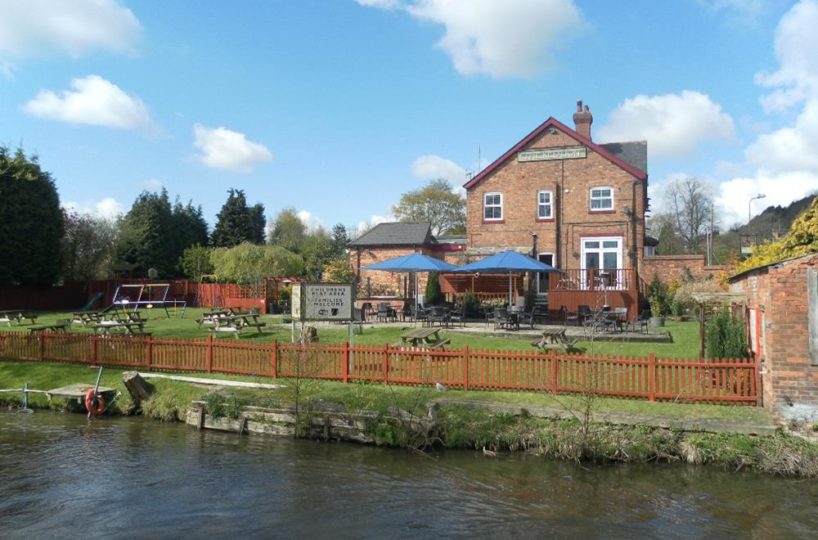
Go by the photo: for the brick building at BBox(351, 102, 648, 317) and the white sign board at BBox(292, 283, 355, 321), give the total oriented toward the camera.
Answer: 2

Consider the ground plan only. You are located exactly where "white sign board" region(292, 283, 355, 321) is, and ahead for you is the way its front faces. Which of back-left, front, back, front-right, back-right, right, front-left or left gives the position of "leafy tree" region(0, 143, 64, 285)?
back-right

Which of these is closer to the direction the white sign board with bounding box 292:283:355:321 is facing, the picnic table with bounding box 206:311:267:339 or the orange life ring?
the orange life ring

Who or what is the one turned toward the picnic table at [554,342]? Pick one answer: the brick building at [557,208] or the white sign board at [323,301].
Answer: the brick building

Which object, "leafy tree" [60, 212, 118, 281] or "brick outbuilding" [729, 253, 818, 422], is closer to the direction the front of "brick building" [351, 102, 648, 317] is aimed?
the brick outbuilding

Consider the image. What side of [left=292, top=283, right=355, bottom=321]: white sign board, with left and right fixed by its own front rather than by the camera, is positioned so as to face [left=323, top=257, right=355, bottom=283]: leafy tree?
back

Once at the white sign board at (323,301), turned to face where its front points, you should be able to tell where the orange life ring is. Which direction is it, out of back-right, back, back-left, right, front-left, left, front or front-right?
right

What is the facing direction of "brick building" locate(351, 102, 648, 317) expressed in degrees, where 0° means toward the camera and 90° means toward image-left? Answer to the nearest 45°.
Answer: approximately 0°

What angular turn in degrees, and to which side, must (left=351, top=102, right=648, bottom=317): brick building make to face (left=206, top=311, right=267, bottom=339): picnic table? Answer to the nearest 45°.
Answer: approximately 45° to its right

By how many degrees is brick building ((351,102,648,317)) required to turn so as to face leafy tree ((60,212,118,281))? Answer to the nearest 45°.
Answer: approximately 90° to its right

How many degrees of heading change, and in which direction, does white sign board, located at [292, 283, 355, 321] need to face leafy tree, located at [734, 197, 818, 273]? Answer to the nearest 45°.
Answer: approximately 90° to its left

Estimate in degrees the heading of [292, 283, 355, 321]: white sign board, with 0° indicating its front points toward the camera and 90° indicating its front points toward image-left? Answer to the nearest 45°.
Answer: approximately 0°

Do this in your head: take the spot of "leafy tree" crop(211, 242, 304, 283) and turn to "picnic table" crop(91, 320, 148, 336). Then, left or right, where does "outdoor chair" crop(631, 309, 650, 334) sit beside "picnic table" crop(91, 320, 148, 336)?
left

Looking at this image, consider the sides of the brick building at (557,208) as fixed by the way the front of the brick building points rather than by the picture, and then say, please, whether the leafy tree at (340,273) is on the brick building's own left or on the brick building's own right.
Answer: on the brick building's own right

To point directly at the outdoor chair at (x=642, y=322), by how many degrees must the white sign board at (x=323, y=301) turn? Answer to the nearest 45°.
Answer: approximately 135° to its left

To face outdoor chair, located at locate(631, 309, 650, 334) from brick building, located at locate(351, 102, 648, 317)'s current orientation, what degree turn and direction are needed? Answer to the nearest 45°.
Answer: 0° — it already faces it
